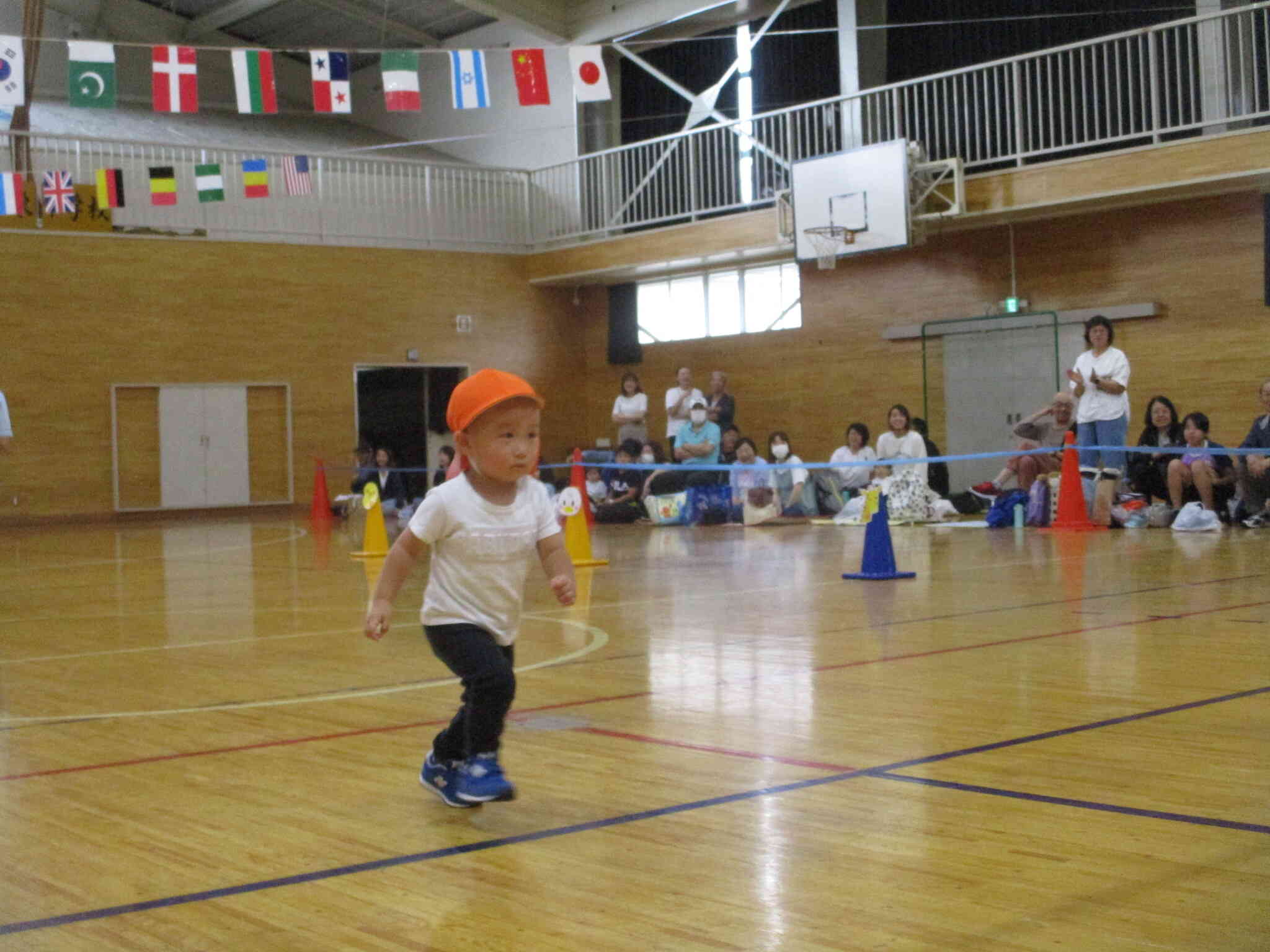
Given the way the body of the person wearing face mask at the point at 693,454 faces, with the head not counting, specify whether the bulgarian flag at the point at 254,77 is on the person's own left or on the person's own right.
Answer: on the person's own right

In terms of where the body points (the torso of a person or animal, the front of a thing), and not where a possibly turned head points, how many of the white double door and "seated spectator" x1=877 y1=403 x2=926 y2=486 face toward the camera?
2

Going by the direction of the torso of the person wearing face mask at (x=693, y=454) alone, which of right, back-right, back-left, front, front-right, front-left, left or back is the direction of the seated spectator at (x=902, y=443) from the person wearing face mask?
front-left

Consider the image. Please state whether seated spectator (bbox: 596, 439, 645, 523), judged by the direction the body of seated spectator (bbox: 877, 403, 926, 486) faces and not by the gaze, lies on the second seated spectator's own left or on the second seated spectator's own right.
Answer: on the second seated spectator's own right

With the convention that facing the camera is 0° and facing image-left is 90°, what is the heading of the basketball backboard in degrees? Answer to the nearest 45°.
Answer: approximately 45°
